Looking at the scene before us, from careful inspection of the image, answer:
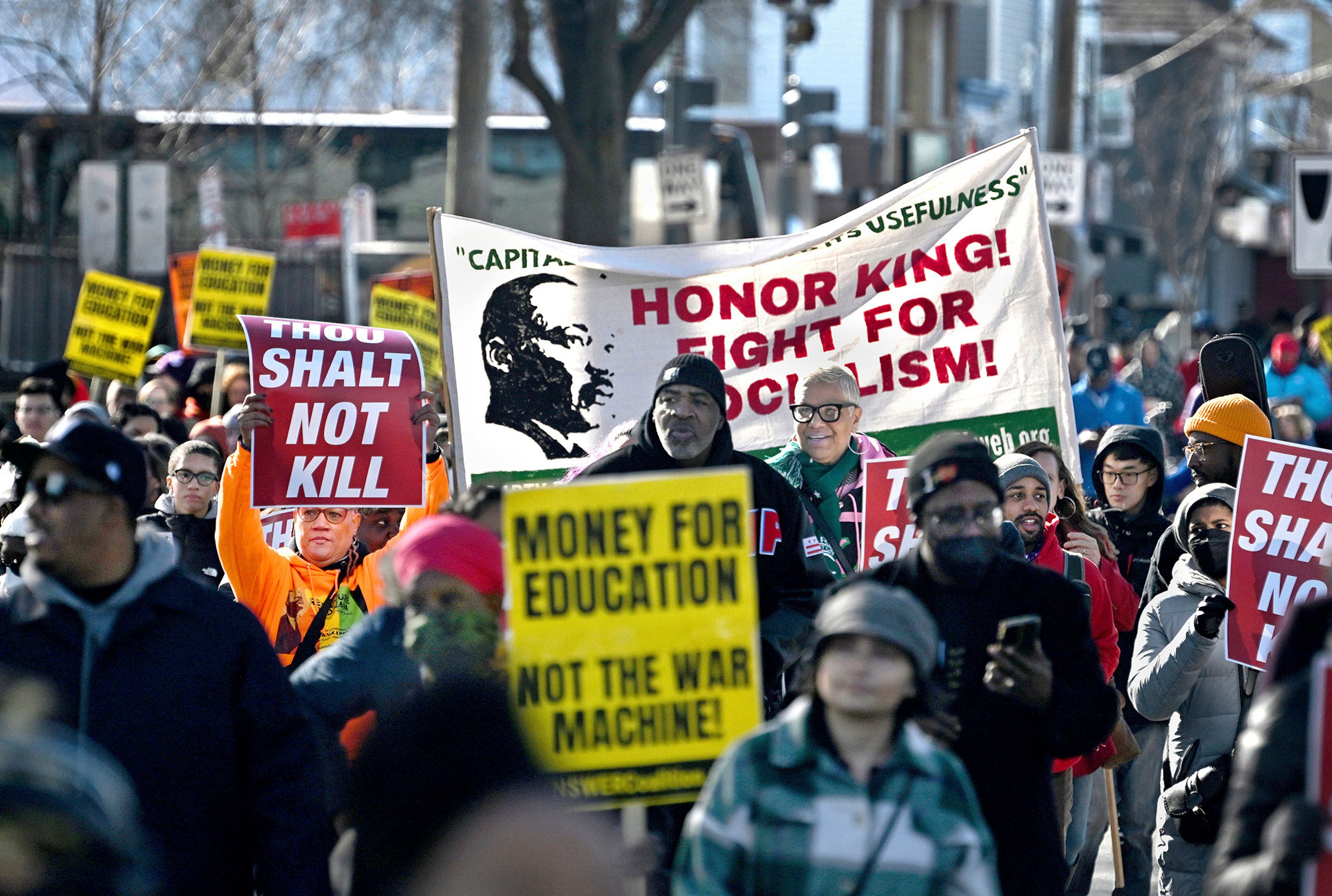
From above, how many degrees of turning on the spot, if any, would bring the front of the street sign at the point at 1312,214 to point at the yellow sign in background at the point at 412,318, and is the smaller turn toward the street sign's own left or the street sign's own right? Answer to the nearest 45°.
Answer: approximately 90° to the street sign's own right

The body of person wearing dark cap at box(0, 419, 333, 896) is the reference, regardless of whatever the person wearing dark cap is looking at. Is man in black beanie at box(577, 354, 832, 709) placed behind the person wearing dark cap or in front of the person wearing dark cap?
behind

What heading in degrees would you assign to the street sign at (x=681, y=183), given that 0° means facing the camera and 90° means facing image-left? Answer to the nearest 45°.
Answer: approximately 0°

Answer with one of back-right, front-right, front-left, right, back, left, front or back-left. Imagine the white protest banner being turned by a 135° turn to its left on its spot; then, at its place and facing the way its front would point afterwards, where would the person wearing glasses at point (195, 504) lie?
back-left

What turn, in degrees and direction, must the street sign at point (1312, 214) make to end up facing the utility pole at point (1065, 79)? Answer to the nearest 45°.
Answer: approximately 180°

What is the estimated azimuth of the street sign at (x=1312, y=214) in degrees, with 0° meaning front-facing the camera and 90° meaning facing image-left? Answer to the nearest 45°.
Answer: approximately 0°

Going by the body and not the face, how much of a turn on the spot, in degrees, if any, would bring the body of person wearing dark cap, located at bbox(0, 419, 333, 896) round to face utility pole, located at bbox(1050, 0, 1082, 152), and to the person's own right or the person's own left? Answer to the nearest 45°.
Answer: approximately 180°

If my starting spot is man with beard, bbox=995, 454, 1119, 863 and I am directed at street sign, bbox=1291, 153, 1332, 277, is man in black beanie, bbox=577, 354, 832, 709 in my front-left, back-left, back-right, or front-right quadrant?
back-left
